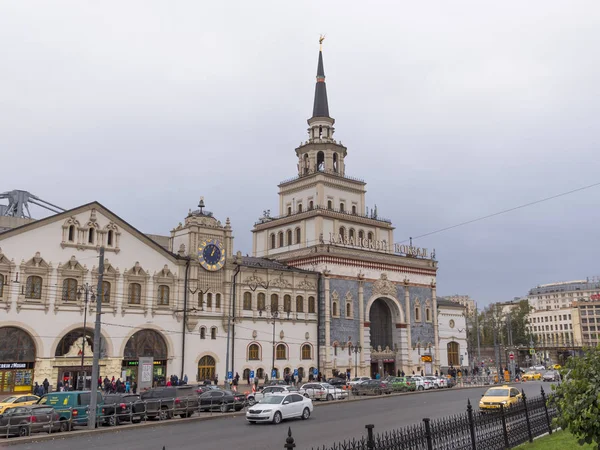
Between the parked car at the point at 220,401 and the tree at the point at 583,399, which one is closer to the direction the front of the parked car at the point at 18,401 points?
the tree

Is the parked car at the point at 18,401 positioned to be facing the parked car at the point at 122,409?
no

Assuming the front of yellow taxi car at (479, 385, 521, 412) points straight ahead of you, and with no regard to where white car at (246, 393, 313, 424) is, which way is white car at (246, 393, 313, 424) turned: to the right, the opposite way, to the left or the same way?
the same way

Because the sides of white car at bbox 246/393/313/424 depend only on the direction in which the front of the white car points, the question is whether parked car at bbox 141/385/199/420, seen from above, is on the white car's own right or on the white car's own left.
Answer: on the white car's own right

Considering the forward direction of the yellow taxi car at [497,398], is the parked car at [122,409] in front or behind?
in front

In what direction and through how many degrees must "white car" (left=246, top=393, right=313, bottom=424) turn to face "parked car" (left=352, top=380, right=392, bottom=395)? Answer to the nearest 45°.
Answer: approximately 135° to its right

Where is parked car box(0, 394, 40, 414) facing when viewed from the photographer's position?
facing the viewer and to the left of the viewer

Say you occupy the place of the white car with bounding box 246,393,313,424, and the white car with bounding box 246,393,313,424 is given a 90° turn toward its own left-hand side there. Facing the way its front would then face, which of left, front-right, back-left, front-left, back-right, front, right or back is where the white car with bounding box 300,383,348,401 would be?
back-left

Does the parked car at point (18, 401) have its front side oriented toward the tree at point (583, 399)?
no

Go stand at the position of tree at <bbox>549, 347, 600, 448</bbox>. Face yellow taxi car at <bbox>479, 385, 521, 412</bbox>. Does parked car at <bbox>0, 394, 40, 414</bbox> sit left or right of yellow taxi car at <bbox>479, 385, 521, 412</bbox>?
left

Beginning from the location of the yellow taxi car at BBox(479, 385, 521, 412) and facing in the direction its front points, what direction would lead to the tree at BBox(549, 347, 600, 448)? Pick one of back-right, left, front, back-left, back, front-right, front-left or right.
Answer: front-left

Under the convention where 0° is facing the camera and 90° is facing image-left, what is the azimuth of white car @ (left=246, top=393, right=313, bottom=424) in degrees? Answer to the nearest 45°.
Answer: approximately 45°

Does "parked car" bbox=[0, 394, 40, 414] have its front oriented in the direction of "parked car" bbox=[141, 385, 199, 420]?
no

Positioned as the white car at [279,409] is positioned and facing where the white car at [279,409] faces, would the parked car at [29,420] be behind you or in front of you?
in front

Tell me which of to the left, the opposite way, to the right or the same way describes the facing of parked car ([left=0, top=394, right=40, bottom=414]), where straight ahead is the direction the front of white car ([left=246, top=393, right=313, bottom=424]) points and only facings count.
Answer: the same way
